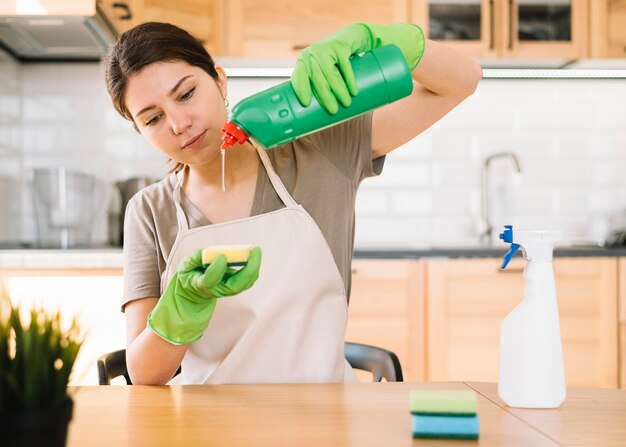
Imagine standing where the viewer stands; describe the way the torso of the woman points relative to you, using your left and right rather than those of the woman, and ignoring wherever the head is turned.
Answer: facing the viewer

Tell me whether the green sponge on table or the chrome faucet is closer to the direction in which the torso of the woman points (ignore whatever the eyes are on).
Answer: the green sponge on table

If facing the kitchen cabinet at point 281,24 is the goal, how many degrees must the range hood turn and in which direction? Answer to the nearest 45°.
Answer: approximately 90° to its left

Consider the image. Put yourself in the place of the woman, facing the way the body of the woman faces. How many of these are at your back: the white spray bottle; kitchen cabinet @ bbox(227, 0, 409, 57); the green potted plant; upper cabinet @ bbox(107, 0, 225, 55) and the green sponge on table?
2

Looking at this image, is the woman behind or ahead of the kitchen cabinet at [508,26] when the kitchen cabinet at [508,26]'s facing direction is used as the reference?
ahead

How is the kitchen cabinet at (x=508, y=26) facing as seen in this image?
toward the camera

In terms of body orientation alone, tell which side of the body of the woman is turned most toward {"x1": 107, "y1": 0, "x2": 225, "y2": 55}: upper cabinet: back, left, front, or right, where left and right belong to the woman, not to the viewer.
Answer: back

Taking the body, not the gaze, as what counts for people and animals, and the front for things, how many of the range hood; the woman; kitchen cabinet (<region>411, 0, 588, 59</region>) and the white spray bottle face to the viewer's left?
1

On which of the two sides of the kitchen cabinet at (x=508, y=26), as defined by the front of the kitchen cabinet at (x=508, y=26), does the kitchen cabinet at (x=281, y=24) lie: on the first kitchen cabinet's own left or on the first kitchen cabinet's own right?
on the first kitchen cabinet's own right

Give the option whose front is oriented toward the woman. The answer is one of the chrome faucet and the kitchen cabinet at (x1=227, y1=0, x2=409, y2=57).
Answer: the kitchen cabinet

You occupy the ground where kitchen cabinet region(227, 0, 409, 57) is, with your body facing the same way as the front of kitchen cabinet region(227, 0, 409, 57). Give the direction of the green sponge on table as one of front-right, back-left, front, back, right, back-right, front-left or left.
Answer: front

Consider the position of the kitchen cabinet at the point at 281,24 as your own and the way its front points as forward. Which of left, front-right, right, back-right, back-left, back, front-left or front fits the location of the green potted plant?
front

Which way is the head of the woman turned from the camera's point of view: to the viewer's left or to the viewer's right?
to the viewer's right
